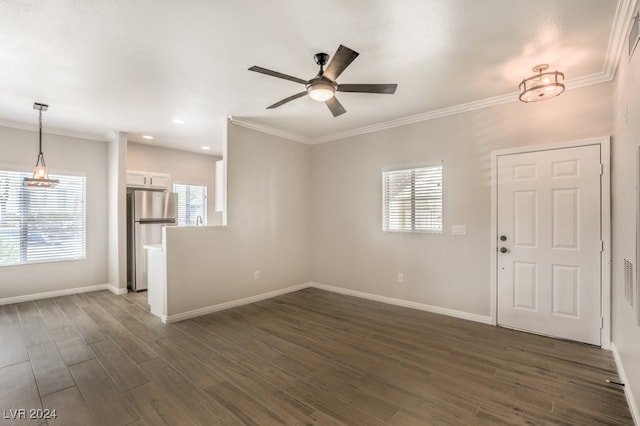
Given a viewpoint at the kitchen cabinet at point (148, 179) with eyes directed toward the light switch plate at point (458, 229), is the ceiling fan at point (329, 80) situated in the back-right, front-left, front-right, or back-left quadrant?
front-right

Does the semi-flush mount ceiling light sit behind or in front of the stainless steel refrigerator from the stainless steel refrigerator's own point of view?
in front

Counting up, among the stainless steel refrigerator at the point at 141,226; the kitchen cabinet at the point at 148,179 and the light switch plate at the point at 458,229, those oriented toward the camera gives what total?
3

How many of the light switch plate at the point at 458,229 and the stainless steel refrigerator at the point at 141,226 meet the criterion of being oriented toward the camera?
2

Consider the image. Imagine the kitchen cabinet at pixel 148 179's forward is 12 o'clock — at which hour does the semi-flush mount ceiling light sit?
The semi-flush mount ceiling light is roughly at 11 o'clock from the kitchen cabinet.

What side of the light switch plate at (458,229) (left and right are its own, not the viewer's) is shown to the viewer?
front

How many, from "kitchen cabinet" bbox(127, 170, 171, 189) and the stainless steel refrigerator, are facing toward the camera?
2

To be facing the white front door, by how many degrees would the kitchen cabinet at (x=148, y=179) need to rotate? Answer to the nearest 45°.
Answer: approximately 45° to its left

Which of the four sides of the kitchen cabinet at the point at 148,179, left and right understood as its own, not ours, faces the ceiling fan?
front

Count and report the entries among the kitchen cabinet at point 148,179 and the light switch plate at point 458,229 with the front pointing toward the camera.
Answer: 2

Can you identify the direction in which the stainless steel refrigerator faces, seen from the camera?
facing the viewer

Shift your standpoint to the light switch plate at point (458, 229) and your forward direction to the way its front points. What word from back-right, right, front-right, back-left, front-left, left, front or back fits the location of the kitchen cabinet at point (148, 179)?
right
